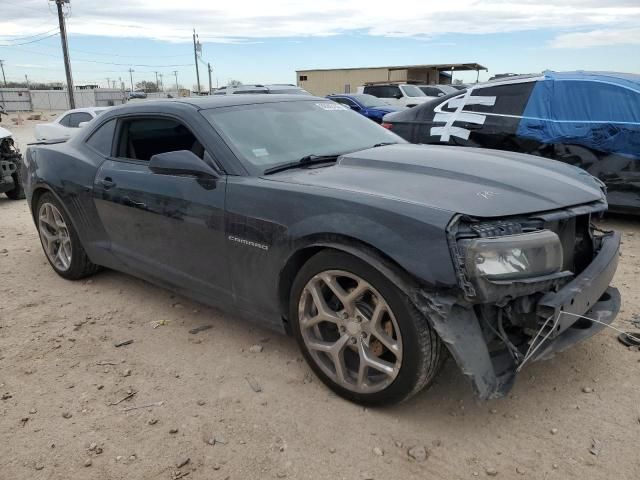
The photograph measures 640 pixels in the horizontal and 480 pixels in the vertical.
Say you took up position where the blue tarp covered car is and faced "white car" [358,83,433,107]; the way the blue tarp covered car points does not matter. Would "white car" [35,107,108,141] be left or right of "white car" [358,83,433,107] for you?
left

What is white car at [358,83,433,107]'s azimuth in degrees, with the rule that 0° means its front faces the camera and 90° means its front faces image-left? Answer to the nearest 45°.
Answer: approximately 315°

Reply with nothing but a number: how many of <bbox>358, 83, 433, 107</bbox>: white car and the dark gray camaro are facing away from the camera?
0

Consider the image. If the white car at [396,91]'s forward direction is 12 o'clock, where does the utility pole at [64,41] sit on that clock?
The utility pole is roughly at 5 o'clock from the white car.

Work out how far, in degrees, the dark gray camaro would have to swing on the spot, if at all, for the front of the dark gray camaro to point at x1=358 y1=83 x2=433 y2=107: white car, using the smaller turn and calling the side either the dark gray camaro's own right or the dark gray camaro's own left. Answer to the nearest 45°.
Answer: approximately 135° to the dark gray camaro's own left

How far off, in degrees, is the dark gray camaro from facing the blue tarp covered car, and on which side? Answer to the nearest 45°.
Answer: approximately 90° to its left

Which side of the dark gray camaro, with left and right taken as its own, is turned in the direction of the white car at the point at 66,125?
back

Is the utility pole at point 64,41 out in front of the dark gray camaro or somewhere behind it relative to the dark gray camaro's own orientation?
behind

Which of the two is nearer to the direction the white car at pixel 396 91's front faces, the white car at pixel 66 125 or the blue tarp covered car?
the blue tarp covered car

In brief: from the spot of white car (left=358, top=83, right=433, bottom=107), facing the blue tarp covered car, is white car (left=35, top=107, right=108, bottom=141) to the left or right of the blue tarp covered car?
right

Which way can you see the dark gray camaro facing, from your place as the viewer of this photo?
facing the viewer and to the right of the viewer
